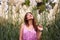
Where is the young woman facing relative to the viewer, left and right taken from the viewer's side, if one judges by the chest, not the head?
facing the viewer
